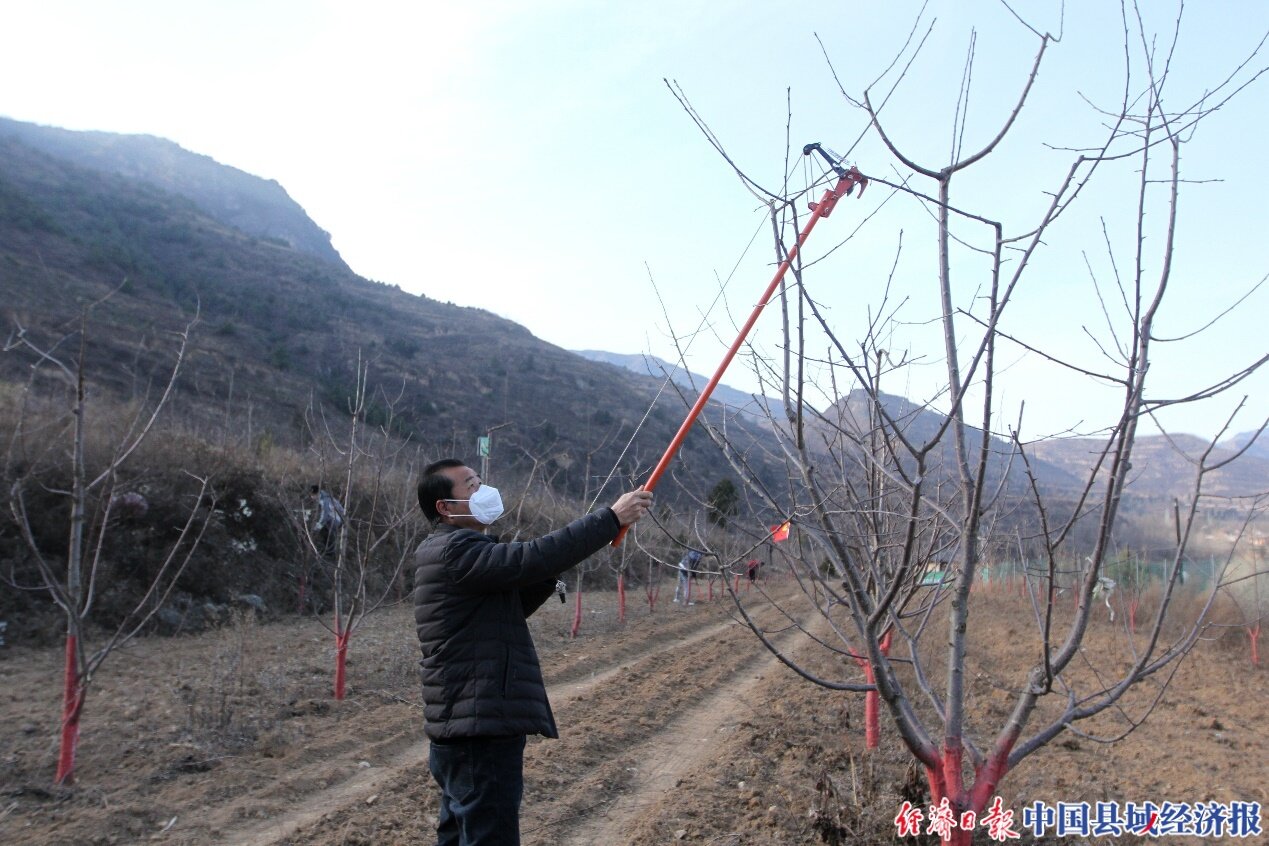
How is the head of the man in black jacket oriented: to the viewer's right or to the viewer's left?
to the viewer's right

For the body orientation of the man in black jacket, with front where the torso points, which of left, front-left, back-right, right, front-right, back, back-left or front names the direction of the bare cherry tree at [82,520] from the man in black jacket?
back-left

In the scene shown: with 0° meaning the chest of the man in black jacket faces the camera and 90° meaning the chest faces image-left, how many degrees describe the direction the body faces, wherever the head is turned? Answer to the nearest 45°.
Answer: approximately 270°
